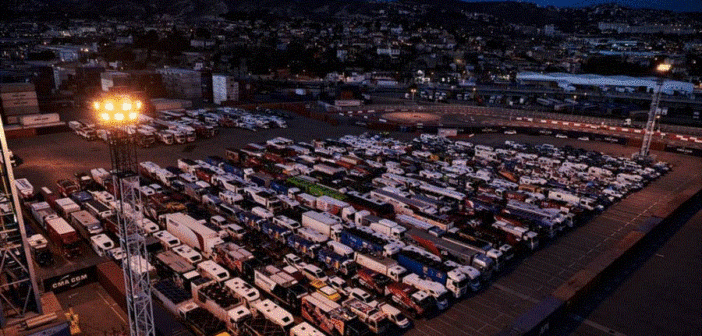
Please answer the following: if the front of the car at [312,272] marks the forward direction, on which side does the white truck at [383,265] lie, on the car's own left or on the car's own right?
on the car's own left

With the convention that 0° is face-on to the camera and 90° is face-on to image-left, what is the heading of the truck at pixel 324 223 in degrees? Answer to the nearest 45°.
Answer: approximately 315°

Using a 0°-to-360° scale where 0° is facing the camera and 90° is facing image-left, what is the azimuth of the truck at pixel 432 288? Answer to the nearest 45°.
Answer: approximately 315°

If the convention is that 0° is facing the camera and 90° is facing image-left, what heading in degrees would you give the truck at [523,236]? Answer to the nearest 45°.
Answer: approximately 315°

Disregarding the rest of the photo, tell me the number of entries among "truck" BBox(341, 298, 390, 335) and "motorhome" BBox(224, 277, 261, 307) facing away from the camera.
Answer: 0

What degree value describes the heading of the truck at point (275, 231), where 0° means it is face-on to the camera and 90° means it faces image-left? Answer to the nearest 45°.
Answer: approximately 315°

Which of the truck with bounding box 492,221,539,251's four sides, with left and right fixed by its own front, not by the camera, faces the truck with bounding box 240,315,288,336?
right

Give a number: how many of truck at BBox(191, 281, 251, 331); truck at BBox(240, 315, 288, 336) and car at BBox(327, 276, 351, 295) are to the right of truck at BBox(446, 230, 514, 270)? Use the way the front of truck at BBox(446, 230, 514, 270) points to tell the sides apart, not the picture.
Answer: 3

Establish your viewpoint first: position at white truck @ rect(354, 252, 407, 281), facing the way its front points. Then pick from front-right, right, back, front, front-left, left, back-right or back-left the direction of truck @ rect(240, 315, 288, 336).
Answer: right

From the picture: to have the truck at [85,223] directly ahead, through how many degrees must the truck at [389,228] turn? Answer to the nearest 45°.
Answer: approximately 135° to its right

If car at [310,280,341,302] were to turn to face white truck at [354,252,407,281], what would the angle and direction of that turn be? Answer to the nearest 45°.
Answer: approximately 90° to its left

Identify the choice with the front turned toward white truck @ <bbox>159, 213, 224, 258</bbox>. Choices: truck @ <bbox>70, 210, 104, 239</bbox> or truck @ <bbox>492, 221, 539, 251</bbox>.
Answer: truck @ <bbox>70, 210, 104, 239</bbox>

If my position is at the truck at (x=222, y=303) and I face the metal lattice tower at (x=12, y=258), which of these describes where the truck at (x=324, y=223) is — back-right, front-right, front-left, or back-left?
back-right

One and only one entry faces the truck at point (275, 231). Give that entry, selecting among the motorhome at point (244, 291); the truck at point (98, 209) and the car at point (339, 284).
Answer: the truck at point (98, 209)
